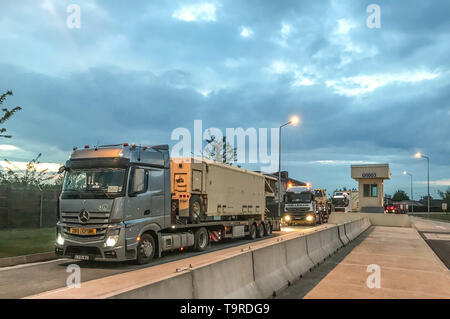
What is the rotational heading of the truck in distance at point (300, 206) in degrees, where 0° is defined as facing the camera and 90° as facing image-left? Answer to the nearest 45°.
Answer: approximately 0°

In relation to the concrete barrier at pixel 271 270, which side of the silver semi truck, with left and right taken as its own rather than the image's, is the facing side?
left

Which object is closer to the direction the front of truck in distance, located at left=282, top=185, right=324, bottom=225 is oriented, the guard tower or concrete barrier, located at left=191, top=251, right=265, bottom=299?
the concrete barrier

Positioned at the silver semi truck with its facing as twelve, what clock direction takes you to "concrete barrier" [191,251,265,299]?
The concrete barrier is roughly at 10 o'clock from the silver semi truck.

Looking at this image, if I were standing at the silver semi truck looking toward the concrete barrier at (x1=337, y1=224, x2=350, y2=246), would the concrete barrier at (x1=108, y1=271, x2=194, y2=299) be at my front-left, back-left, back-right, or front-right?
back-right

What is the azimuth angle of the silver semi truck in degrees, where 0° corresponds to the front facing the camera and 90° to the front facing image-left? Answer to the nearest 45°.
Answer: approximately 45°
